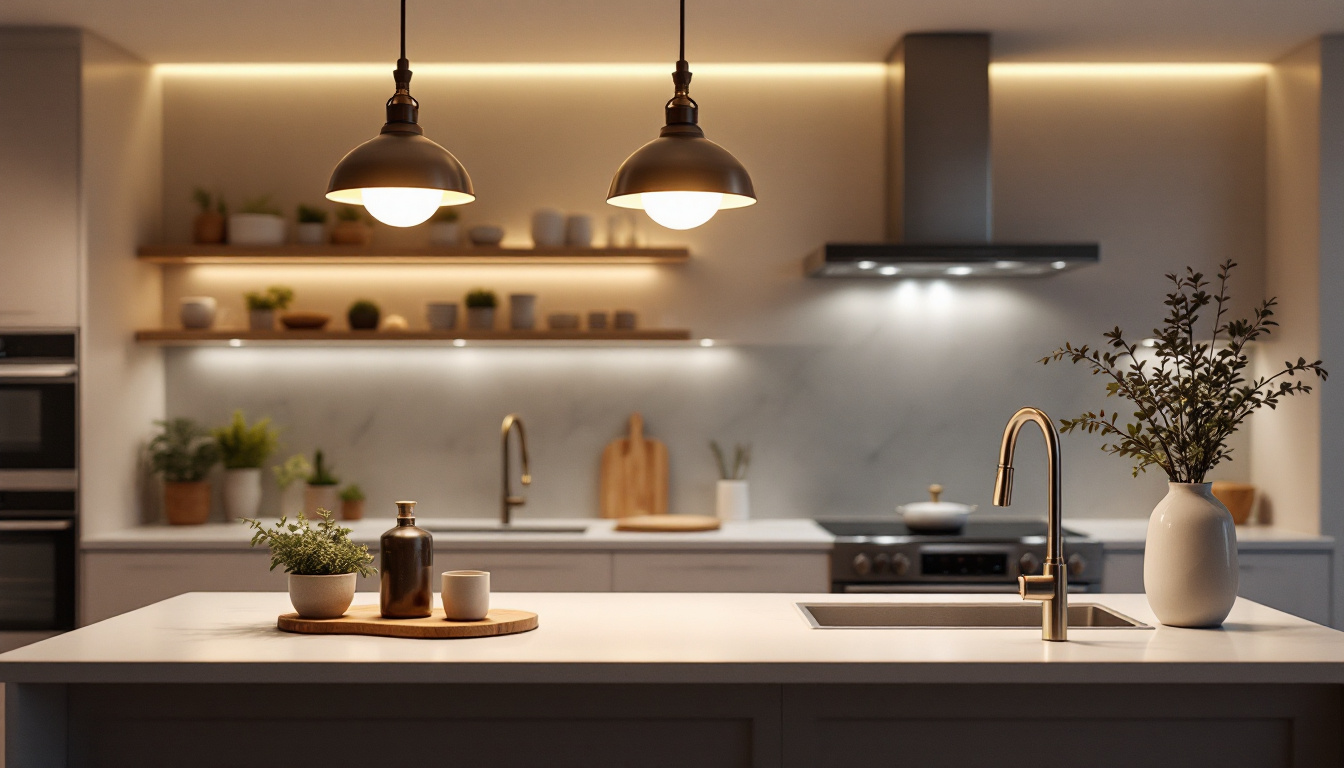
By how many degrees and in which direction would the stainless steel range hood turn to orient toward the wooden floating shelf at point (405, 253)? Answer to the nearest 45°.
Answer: approximately 90° to its right

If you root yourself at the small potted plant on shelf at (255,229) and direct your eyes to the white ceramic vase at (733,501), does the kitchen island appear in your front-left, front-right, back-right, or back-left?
front-right

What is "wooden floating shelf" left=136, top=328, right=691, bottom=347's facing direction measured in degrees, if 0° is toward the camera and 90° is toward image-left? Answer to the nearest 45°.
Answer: approximately 0°

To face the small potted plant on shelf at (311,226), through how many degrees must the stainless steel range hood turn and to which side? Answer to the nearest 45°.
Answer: approximately 90° to its right

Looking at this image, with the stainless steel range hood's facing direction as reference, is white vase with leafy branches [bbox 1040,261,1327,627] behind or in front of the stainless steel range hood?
in front

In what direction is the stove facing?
toward the camera

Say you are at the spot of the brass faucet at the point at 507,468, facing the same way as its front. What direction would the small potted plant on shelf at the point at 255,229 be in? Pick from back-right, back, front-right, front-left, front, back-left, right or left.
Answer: back-right

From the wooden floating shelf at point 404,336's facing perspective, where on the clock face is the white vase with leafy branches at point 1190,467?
The white vase with leafy branches is roughly at 11 o'clock from the wooden floating shelf.

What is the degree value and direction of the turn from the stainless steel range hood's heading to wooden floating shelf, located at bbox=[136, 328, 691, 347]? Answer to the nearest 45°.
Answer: approximately 90° to its right

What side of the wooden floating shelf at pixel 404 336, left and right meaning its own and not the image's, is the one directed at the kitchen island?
front

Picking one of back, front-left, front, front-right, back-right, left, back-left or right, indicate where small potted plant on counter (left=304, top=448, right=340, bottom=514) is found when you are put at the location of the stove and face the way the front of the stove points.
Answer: right

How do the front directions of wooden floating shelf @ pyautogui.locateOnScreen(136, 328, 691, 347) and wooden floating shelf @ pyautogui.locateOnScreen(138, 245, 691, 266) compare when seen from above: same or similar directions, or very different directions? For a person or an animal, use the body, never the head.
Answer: same or similar directions

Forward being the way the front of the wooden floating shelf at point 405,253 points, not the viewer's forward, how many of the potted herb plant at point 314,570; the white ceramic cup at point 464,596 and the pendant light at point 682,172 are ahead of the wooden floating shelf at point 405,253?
3

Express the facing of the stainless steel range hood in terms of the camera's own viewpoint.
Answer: facing the viewer
